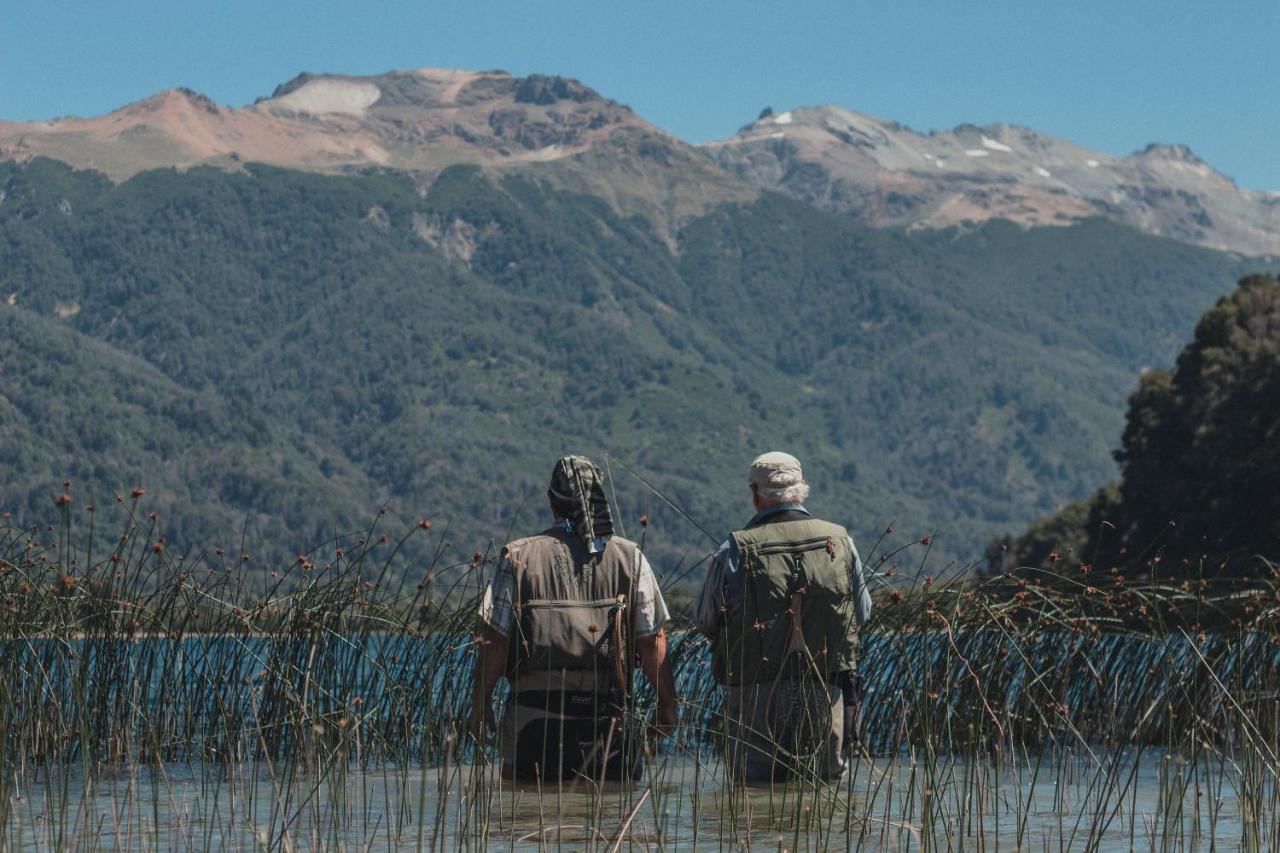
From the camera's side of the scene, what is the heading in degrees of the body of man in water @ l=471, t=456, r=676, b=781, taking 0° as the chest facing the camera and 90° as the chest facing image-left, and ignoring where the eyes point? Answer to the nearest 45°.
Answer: approximately 180°

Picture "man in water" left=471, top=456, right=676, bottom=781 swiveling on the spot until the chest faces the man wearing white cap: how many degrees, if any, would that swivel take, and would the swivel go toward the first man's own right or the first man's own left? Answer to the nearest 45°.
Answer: approximately 90° to the first man's own right

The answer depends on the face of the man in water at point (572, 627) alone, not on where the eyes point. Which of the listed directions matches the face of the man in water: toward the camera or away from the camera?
away from the camera
